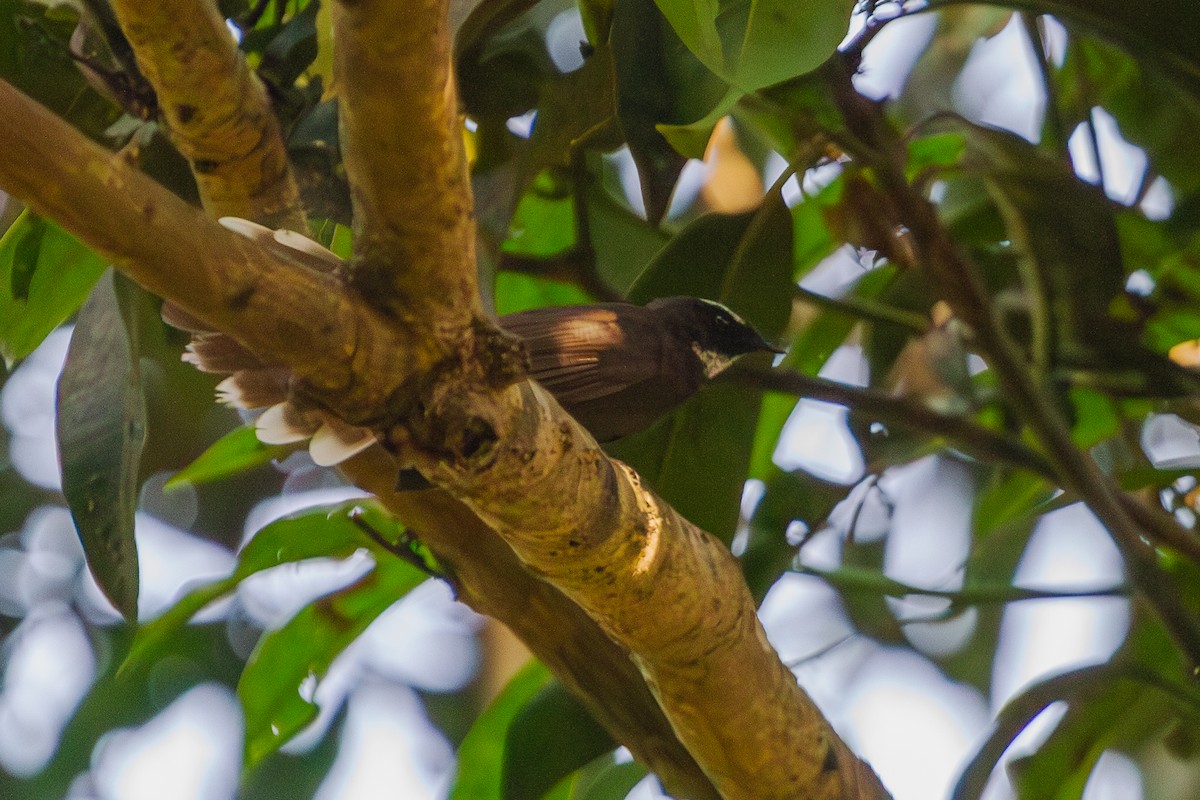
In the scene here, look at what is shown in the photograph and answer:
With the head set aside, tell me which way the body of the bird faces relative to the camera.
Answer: to the viewer's right

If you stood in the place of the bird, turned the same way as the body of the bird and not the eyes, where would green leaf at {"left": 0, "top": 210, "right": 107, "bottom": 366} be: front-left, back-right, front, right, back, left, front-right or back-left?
back
